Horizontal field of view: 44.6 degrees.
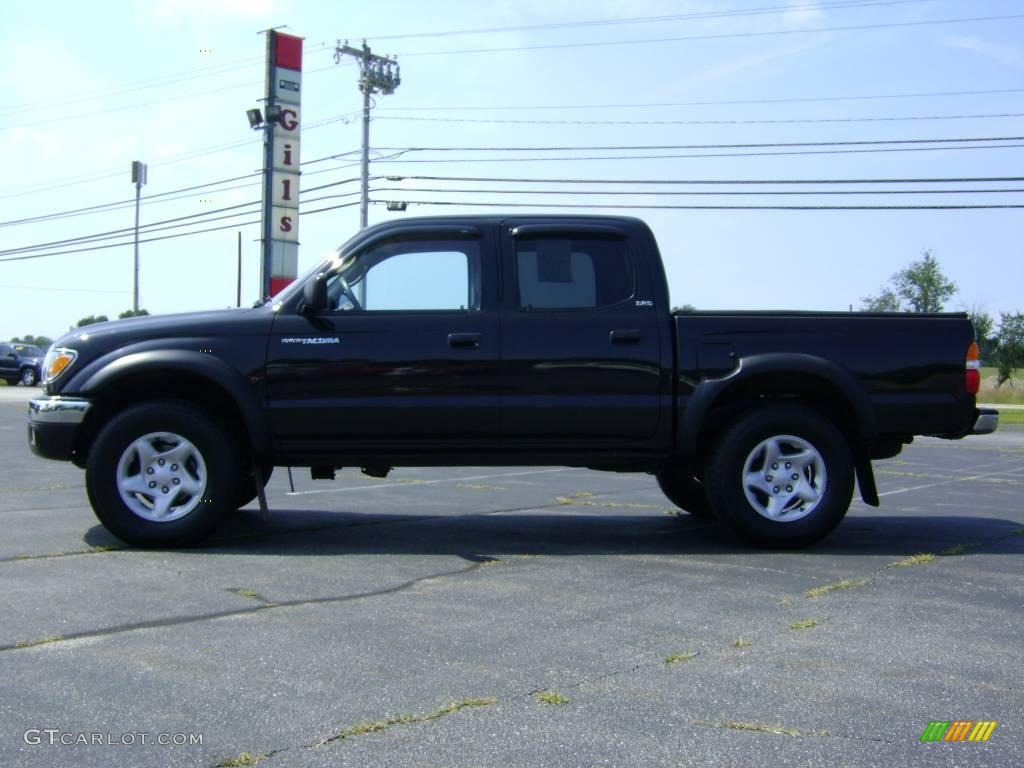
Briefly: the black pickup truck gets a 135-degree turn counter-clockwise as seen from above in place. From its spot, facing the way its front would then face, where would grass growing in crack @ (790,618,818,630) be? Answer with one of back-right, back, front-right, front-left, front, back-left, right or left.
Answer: front

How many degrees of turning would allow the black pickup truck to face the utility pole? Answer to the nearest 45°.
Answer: approximately 90° to its right

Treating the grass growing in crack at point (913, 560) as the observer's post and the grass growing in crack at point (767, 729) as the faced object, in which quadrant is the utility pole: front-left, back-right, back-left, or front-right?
back-right

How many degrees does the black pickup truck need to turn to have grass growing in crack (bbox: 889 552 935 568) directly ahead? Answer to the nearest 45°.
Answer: approximately 180°

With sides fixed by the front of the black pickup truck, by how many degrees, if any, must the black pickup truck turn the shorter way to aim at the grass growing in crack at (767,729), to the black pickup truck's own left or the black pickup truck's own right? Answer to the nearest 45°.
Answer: approximately 90° to the black pickup truck's own left

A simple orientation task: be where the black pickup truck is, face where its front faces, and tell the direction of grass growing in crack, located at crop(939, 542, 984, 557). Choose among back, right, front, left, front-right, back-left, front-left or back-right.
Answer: back

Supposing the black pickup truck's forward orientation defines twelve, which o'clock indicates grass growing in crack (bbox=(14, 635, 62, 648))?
The grass growing in crack is roughly at 10 o'clock from the black pickup truck.

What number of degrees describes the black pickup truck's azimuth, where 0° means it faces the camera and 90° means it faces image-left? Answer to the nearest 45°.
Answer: approximately 90°

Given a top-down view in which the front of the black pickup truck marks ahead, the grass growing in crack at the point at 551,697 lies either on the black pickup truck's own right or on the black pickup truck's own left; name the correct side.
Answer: on the black pickup truck's own left
